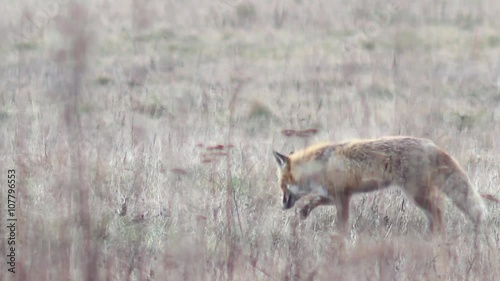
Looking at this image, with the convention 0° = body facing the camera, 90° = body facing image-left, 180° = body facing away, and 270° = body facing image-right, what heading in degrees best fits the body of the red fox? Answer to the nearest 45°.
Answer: approximately 90°
